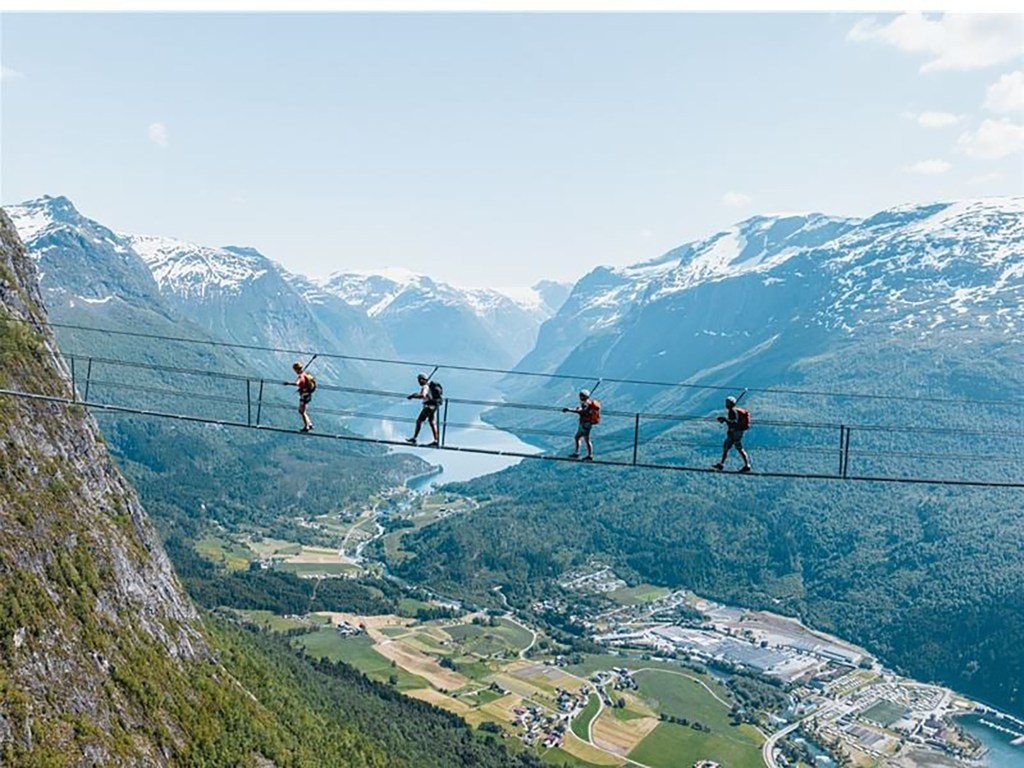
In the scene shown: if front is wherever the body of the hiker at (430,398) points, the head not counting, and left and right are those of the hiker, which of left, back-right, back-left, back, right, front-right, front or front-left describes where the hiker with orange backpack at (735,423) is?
back

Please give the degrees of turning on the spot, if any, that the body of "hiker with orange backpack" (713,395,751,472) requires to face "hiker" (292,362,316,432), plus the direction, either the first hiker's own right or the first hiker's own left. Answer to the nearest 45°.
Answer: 0° — they already face them

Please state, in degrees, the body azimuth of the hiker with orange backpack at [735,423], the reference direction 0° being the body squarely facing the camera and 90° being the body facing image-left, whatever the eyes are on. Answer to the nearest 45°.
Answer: approximately 90°

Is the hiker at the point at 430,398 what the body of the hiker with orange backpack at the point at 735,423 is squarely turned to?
yes

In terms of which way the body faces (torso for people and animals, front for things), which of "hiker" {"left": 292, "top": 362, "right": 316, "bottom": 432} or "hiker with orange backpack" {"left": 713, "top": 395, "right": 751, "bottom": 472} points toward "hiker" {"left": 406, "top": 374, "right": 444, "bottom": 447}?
the hiker with orange backpack

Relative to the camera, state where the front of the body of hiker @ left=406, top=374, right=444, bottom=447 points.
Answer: to the viewer's left

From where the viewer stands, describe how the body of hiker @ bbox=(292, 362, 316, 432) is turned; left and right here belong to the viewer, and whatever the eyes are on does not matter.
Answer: facing to the left of the viewer

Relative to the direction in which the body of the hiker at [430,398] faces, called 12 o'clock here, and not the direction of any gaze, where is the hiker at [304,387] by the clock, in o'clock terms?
the hiker at [304,387] is roughly at 1 o'clock from the hiker at [430,398].

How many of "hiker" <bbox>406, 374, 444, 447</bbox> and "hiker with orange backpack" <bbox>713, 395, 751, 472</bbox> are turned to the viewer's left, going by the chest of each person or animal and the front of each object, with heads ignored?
2

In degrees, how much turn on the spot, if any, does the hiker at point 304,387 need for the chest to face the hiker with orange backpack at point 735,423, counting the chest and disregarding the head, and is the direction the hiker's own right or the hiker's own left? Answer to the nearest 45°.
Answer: approximately 135° to the hiker's own left
